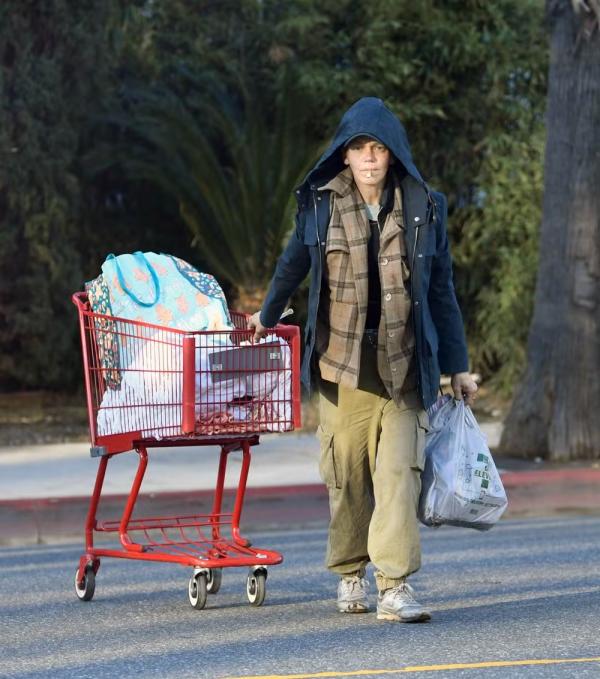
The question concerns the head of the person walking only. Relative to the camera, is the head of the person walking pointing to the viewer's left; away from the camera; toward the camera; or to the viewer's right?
toward the camera

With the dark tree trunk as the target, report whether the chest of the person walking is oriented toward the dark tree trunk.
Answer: no

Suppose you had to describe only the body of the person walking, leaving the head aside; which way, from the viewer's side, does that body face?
toward the camera

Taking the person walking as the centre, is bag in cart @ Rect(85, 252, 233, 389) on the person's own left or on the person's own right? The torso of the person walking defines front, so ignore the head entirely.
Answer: on the person's own right
